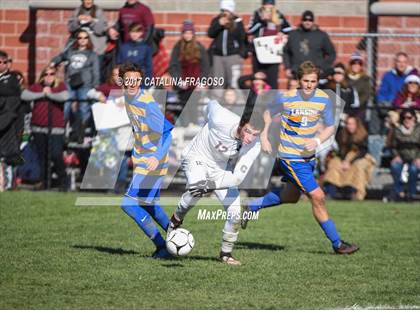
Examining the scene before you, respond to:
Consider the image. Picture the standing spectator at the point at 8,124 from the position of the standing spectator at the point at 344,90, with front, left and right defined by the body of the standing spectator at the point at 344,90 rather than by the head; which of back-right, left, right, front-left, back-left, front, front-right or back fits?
right

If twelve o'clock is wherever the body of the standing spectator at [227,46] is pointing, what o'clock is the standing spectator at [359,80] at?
the standing spectator at [359,80] is roughly at 9 o'clock from the standing spectator at [227,46].

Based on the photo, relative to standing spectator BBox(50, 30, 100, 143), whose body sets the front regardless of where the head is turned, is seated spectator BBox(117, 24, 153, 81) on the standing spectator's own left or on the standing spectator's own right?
on the standing spectator's own left

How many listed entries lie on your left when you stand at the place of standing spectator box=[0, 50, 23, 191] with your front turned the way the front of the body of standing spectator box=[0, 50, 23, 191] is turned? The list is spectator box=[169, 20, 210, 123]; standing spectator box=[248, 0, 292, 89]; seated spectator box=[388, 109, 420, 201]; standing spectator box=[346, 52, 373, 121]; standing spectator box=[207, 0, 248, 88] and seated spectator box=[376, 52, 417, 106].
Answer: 6

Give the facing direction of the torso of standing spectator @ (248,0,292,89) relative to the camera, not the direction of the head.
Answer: toward the camera

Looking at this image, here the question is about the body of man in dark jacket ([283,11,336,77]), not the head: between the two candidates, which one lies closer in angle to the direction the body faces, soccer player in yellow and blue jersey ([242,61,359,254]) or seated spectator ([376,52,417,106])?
the soccer player in yellow and blue jersey

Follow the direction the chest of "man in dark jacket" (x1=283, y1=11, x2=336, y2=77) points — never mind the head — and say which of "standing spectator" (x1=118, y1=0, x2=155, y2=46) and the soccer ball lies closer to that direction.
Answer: the soccer ball

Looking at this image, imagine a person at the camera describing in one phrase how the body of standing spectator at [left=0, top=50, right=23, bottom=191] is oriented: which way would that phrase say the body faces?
toward the camera

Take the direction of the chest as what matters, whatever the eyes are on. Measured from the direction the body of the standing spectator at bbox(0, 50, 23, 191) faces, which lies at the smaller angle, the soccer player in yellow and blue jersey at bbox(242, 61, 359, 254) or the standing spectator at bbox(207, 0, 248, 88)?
the soccer player in yellow and blue jersey
